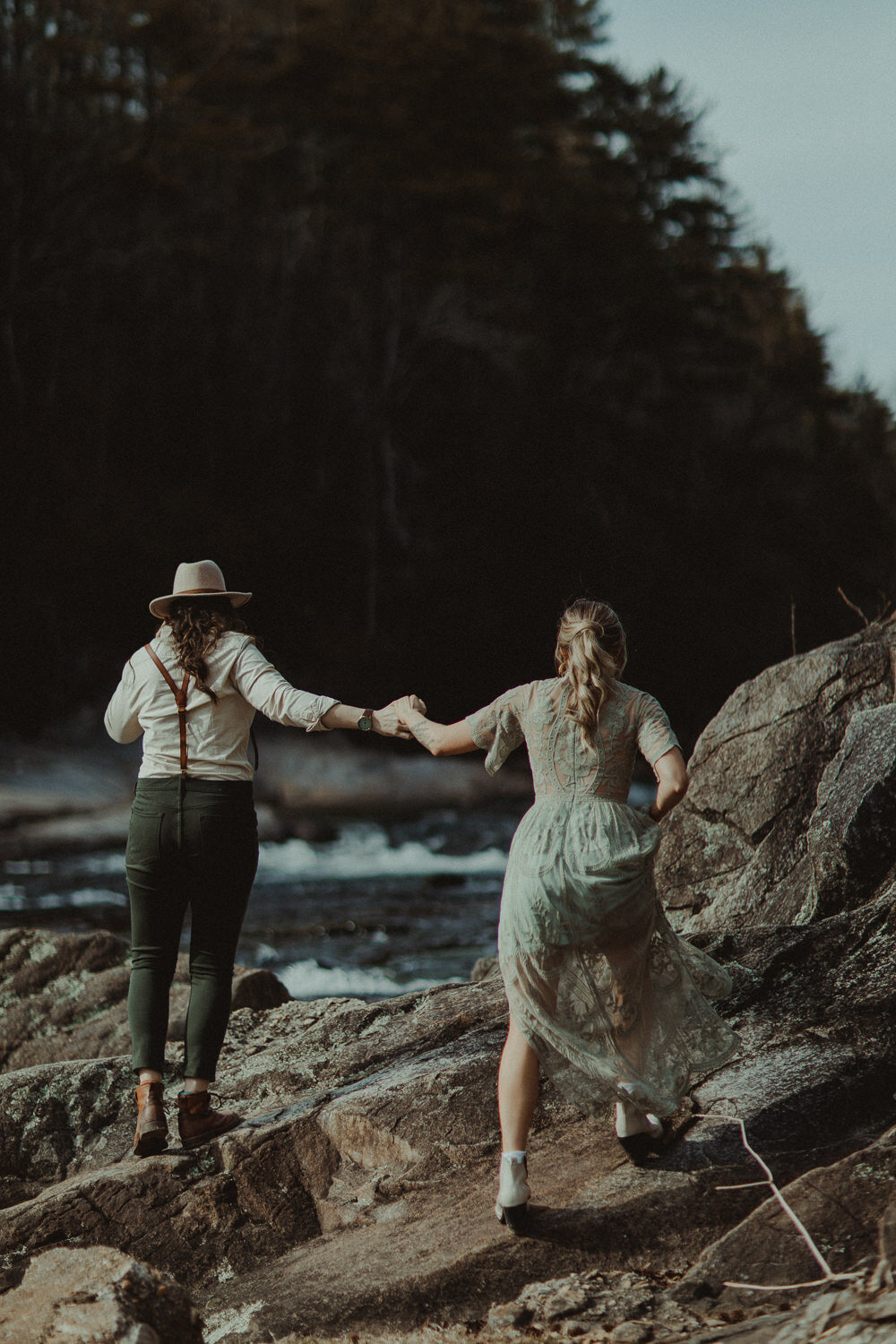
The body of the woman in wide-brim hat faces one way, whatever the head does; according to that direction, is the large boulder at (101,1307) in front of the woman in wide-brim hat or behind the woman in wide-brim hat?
behind

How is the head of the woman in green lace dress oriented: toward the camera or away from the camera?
away from the camera

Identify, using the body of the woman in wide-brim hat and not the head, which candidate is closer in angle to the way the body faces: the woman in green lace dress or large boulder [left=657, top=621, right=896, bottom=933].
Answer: the large boulder

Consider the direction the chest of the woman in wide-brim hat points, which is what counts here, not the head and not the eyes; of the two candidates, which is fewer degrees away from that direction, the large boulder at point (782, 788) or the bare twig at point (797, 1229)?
the large boulder

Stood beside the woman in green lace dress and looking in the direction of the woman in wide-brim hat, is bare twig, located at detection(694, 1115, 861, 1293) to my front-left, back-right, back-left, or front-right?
back-left

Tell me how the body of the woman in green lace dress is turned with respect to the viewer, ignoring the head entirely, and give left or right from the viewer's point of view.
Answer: facing away from the viewer

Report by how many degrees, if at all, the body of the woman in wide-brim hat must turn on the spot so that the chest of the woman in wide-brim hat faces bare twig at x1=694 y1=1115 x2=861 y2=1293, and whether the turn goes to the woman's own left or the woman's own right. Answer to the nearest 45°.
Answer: approximately 135° to the woman's own right

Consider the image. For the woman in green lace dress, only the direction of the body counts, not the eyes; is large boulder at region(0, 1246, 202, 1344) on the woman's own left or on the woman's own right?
on the woman's own left

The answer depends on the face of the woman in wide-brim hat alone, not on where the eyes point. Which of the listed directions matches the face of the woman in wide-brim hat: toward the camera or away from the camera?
away from the camera

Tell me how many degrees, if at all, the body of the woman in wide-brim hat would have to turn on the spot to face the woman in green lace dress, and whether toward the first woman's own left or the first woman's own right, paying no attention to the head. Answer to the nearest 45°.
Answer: approximately 135° to the first woman's own right

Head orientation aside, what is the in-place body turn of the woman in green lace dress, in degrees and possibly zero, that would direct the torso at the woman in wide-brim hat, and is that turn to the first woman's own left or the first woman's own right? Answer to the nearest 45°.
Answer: approximately 45° to the first woman's own left

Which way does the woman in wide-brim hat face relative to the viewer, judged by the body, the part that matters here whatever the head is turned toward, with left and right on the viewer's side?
facing away from the viewer
